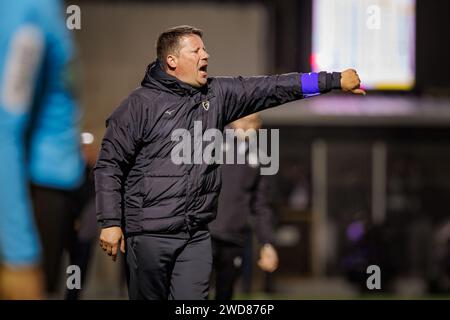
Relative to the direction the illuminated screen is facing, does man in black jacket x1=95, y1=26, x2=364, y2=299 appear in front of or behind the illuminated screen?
in front

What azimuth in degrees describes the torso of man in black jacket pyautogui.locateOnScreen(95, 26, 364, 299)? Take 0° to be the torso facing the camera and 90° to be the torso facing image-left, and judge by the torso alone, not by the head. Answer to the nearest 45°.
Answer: approximately 315°

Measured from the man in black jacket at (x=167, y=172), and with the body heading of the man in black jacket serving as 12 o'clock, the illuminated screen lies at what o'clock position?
The illuminated screen is roughly at 8 o'clock from the man in black jacket.

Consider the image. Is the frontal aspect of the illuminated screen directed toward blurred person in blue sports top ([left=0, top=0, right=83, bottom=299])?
yes

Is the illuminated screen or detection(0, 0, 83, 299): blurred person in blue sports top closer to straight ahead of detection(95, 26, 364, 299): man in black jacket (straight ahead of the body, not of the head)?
the blurred person in blue sports top

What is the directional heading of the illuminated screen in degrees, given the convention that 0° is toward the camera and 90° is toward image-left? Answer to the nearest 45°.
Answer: approximately 0°

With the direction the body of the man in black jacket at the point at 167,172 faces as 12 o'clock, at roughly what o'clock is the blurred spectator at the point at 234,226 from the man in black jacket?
The blurred spectator is roughly at 8 o'clock from the man in black jacket.

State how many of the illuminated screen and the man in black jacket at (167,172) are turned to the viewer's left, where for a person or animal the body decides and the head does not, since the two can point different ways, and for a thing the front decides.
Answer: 0
